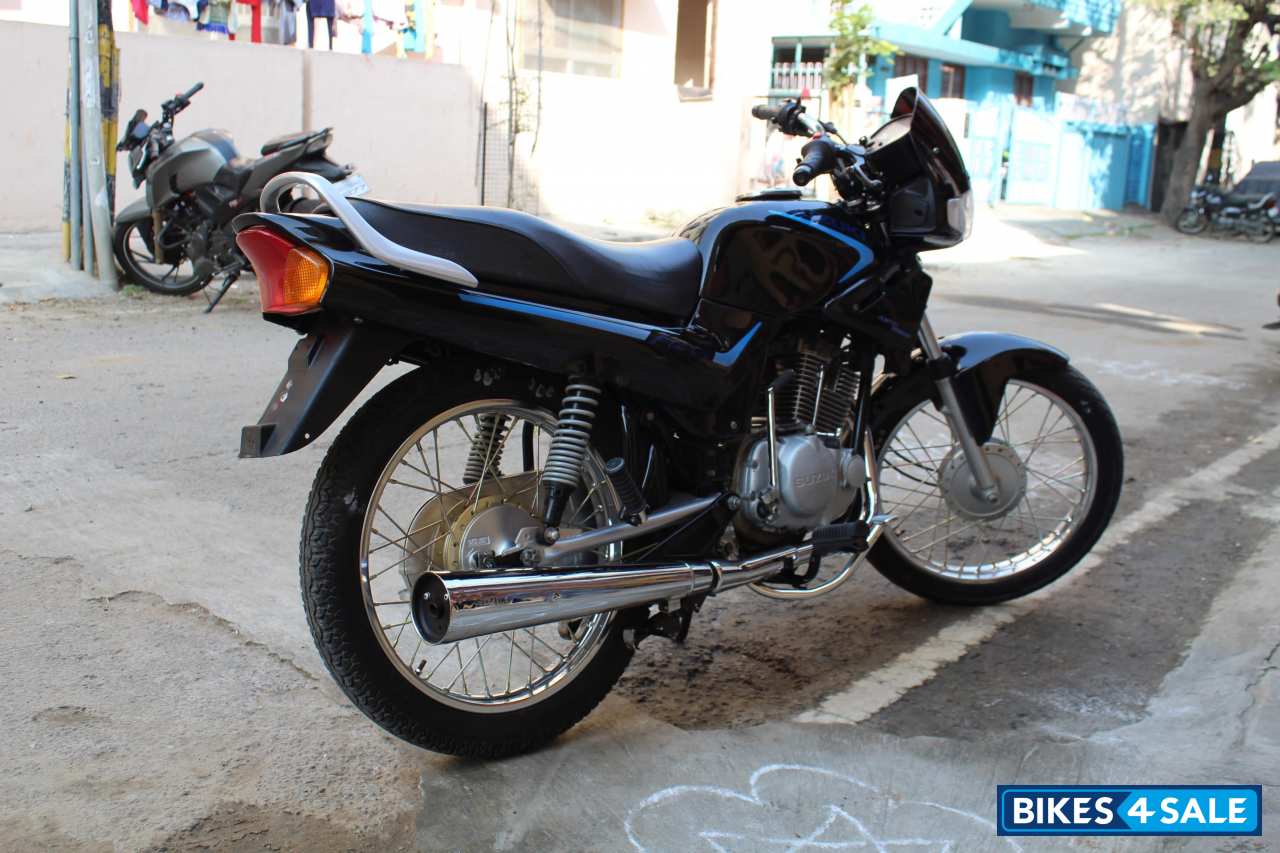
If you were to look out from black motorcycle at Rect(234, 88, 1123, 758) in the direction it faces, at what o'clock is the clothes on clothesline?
The clothes on clothesline is roughly at 10 o'clock from the black motorcycle.

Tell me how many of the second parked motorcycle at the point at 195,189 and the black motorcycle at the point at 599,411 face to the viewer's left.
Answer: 1

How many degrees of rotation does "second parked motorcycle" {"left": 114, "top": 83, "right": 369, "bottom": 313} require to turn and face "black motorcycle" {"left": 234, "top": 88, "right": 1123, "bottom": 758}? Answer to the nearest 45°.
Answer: approximately 90° to its left

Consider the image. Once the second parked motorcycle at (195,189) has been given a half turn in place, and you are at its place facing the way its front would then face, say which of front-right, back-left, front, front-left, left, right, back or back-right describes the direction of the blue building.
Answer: front-left

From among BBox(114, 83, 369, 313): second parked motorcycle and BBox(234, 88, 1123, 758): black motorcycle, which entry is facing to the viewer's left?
the second parked motorcycle

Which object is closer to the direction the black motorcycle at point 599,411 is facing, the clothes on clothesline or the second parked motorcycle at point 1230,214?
the second parked motorcycle

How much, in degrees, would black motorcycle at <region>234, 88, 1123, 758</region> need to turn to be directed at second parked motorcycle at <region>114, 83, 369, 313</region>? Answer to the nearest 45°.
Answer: approximately 90° to its left

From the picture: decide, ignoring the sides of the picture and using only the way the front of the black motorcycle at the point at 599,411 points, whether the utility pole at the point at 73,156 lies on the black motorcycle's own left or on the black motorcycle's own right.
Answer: on the black motorcycle's own left

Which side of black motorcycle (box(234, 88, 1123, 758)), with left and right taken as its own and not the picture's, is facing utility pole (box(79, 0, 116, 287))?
left

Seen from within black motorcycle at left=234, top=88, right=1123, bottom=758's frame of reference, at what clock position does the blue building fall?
The blue building is roughly at 11 o'clock from the black motorcycle.

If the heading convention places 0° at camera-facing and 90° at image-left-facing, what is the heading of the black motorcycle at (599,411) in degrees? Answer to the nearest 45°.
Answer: approximately 225°

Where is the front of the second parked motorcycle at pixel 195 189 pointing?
to the viewer's left

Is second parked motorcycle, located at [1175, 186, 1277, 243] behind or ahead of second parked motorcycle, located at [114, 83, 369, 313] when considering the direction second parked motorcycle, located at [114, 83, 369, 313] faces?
behind
